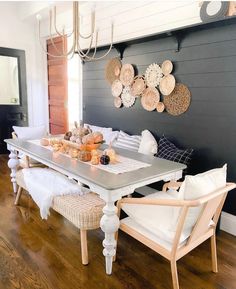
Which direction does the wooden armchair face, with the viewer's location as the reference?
facing away from the viewer and to the left of the viewer

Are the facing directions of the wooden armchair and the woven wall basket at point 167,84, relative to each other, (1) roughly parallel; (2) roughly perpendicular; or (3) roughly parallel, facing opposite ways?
roughly perpendicular

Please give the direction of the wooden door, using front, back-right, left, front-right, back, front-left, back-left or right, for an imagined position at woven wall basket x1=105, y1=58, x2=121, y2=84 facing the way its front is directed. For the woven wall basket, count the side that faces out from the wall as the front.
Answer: right

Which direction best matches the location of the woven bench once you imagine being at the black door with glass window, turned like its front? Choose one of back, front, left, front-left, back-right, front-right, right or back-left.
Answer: front-right

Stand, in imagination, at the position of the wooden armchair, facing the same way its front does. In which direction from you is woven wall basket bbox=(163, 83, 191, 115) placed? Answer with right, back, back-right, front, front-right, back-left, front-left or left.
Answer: front-right

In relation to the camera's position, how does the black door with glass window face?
facing the viewer and to the right of the viewer

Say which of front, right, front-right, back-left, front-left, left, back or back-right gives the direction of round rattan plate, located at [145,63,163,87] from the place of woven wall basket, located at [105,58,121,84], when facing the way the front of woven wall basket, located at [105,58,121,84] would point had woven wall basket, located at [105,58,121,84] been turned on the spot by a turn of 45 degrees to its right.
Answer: back-left

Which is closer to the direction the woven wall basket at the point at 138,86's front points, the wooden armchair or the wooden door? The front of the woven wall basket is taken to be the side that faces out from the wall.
the wooden armchair

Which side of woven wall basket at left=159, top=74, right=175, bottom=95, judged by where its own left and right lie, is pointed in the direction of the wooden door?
right

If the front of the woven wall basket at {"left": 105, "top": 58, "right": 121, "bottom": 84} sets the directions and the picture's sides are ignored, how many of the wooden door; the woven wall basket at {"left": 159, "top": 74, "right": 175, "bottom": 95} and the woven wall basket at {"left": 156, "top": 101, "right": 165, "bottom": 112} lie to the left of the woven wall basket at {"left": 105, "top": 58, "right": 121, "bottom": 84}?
2

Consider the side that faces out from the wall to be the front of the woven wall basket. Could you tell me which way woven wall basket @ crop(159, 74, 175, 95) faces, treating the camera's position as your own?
facing the viewer and to the left of the viewer

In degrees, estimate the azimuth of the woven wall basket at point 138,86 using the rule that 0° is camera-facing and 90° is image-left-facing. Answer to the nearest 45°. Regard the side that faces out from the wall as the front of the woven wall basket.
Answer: approximately 45°

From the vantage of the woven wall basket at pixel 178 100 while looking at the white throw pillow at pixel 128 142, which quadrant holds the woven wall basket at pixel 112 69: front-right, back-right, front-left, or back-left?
front-right

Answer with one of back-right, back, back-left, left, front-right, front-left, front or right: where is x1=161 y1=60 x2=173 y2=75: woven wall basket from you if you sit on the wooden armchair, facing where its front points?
front-right

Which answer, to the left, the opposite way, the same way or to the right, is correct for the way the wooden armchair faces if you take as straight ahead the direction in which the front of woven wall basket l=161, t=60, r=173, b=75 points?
to the right
